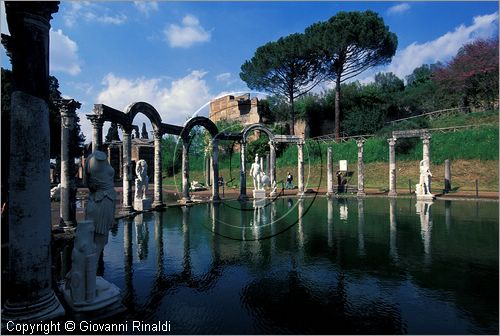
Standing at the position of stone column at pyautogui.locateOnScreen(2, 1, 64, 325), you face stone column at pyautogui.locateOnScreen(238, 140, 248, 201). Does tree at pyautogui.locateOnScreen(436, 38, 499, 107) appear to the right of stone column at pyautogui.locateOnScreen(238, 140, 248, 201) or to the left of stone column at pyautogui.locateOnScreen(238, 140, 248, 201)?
right

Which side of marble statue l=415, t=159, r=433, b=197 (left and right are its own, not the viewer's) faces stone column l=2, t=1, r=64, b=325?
front

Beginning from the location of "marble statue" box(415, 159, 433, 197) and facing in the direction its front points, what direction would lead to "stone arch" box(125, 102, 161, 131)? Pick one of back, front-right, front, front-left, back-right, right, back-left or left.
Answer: front-right

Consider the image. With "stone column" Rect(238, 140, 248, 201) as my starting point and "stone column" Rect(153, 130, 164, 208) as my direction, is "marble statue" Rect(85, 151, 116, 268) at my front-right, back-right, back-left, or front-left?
front-left

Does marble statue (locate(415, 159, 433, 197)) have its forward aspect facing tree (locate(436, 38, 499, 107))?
no

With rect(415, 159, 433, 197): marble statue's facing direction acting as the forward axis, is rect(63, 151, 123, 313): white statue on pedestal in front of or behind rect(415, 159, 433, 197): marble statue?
in front

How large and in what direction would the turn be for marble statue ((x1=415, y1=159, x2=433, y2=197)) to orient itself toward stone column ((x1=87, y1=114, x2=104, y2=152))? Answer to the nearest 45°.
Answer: approximately 45° to its right

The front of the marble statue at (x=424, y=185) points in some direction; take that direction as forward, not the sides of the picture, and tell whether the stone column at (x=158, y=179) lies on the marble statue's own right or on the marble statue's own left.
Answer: on the marble statue's own right

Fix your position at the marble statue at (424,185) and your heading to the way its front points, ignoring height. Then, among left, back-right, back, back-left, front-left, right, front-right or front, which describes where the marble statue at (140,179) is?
front-right

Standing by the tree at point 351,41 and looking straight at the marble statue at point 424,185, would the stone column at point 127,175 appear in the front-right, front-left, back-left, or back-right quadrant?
front-right
